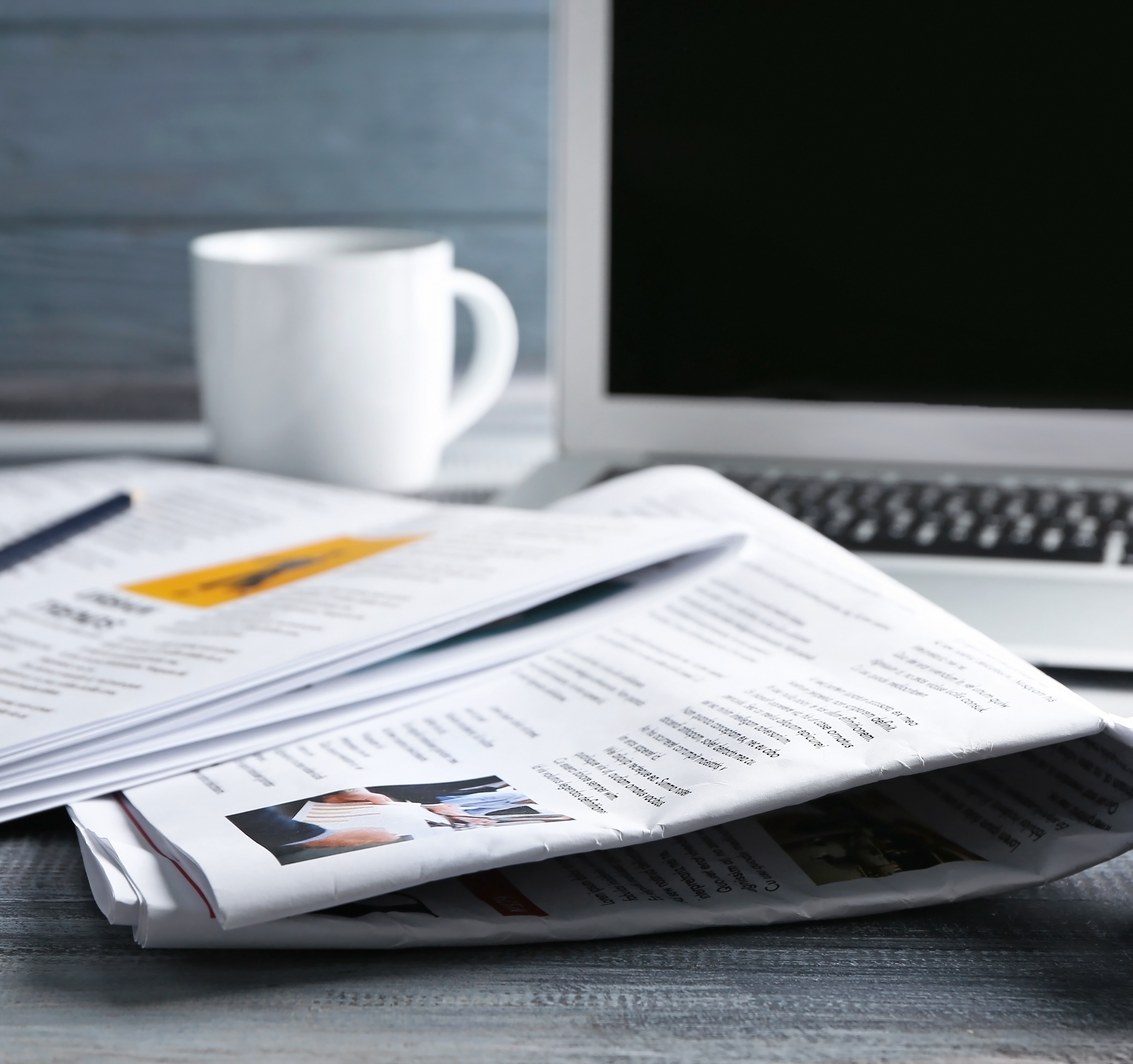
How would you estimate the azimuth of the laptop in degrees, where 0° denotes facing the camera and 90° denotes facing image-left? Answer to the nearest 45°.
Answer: approximately 0°
